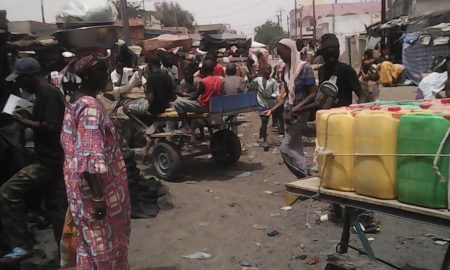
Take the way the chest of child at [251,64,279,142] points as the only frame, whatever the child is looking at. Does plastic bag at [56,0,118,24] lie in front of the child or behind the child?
in front

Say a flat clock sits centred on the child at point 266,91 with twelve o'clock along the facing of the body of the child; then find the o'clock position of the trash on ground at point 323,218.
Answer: The trash on ground is roughly at 12 o'clock from the child.

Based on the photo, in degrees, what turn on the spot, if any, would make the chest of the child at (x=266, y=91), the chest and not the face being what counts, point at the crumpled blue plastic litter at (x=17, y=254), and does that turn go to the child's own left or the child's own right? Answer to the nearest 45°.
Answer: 0° — they already face it

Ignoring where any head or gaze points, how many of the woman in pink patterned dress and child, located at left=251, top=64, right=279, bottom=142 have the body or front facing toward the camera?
1

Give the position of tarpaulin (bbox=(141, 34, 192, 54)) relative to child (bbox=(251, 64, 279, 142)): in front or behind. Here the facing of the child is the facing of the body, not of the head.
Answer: behind

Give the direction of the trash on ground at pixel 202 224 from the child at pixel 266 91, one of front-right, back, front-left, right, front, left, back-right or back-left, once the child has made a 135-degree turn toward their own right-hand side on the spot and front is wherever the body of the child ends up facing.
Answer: back-left

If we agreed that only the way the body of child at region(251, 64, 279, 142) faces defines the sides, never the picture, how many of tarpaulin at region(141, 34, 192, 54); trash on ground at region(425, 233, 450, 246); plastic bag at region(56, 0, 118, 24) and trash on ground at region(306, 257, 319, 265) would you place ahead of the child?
3

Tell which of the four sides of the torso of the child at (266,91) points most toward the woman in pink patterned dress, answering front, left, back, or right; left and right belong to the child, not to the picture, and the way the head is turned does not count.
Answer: front

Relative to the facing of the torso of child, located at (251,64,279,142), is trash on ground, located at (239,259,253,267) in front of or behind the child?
in front

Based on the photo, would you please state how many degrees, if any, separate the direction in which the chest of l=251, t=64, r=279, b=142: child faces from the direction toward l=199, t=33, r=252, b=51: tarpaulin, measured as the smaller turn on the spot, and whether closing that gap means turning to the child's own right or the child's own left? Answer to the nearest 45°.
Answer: approximately 180°

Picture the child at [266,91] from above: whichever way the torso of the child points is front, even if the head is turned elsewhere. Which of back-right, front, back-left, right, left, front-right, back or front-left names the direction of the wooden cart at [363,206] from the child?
front

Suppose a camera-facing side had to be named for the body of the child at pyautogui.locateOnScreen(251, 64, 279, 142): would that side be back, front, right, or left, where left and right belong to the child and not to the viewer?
front

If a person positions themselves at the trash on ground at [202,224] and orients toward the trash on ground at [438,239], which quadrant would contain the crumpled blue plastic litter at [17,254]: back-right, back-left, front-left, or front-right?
back-right

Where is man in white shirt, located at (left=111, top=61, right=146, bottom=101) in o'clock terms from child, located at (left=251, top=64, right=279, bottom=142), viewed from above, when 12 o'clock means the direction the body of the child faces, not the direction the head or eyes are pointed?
The man in white shirt is roughly at 3 o'clock from the child.
